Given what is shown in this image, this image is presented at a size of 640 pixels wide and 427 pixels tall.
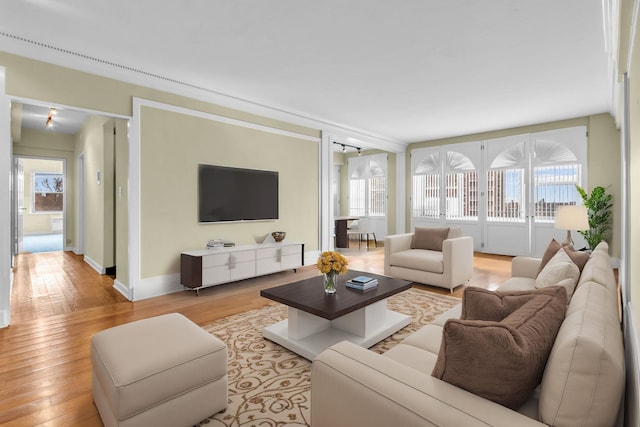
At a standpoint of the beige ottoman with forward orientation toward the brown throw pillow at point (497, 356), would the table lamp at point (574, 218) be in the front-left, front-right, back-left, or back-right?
front-left

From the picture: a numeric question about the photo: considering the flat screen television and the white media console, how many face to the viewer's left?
0

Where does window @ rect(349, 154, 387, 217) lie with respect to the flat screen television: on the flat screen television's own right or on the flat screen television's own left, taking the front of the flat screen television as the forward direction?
on the flat screen television's own left

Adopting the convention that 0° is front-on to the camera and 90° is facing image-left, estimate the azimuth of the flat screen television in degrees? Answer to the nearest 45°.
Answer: approximately 315°

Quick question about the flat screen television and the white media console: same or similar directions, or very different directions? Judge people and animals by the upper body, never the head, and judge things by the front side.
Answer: same or similar directions

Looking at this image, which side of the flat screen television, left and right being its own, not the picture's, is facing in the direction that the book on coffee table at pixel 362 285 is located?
front

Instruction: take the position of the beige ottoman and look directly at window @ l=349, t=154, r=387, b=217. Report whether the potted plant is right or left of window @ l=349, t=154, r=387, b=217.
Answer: right

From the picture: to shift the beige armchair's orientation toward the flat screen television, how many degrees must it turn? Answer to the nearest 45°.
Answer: approximately 45° to its right

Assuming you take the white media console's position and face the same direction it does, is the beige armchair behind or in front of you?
in front

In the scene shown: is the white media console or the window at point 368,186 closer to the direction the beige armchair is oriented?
the white media console

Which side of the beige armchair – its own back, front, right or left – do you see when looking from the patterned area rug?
front

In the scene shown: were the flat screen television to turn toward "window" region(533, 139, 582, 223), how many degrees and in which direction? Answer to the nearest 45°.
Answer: approximately 45° to its left

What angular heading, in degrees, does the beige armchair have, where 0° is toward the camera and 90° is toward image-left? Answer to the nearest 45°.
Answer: approximately 45°

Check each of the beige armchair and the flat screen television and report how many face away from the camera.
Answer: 0

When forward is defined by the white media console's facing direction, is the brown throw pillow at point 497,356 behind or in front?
in front
